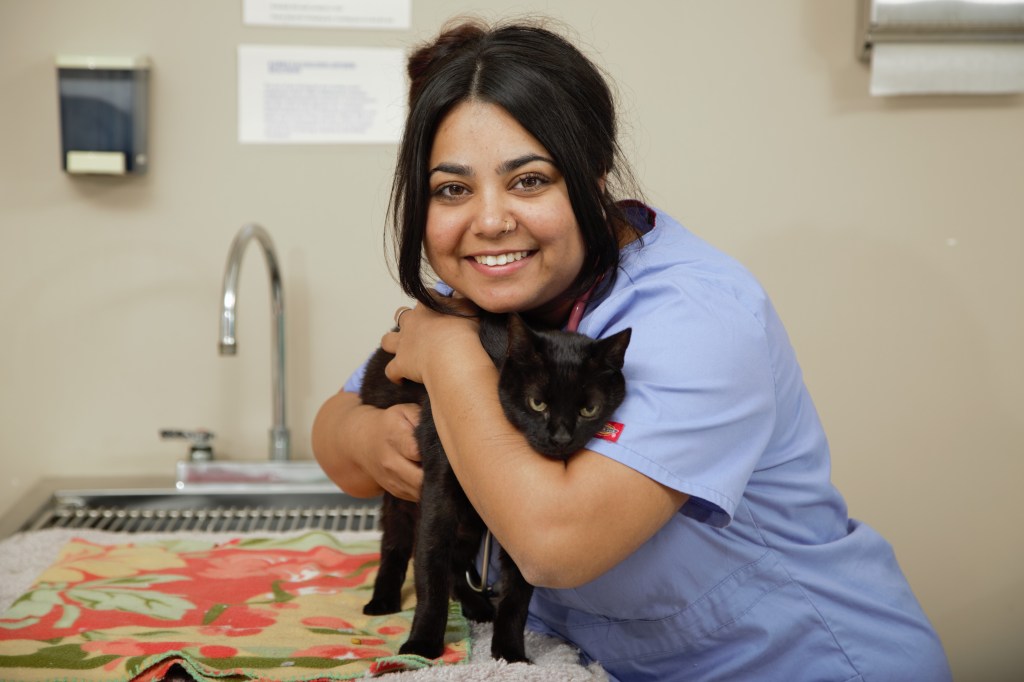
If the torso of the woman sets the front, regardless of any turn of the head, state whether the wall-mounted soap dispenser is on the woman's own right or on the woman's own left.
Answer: on the woman's own right

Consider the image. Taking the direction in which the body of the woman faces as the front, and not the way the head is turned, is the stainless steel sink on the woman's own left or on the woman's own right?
on the woman's own right

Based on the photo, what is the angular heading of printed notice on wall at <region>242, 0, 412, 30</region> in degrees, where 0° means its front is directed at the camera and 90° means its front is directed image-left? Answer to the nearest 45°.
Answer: approximately 0°

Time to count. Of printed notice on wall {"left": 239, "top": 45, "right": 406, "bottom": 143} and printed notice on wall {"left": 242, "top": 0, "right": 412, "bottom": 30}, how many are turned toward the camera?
2

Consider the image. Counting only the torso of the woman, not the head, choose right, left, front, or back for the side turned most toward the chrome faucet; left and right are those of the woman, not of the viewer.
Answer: right

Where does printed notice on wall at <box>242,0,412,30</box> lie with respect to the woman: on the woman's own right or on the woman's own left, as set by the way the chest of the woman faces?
on the woman's own right

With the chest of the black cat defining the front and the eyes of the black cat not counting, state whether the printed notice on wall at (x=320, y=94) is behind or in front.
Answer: behind

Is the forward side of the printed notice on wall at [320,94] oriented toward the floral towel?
yes

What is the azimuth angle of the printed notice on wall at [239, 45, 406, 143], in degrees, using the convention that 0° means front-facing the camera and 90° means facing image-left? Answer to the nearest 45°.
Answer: approximately 0°
